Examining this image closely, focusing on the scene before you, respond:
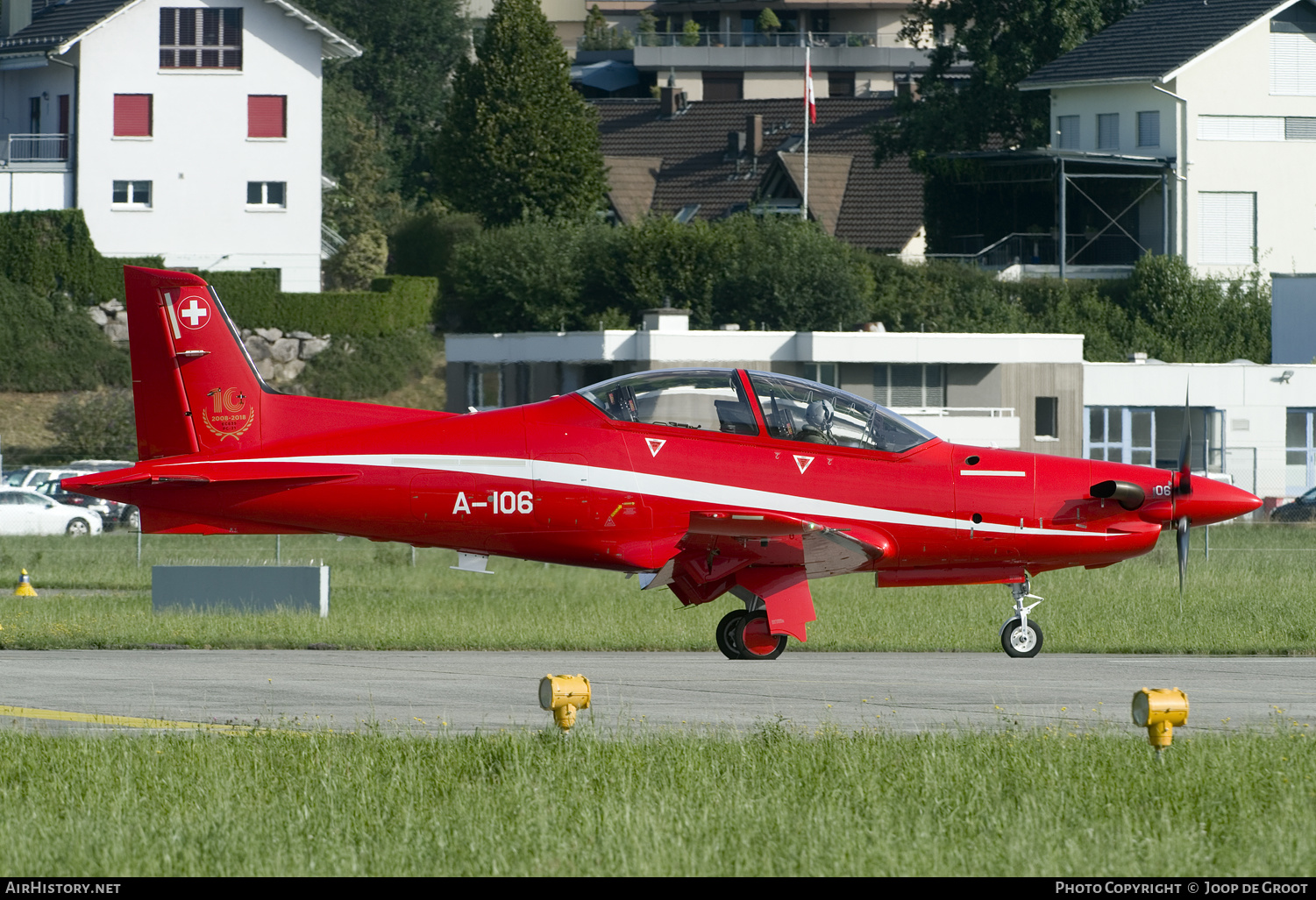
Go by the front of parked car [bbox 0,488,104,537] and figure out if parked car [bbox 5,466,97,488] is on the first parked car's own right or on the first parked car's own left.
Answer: on the first parked car's own left

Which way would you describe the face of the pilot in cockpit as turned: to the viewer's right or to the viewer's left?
to the viewer's right

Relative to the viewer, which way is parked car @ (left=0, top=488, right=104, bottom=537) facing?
to the viewer's right

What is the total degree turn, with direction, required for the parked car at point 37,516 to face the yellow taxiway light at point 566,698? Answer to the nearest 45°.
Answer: approximately 90° to its right

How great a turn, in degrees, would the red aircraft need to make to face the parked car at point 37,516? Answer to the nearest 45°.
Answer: approximately 135° to its left

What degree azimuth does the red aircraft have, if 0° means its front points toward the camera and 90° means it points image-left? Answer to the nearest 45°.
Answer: approximately 270°

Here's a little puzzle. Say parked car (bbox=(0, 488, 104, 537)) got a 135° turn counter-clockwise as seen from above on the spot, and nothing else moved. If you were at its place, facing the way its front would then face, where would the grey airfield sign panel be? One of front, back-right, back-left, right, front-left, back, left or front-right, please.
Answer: back-left

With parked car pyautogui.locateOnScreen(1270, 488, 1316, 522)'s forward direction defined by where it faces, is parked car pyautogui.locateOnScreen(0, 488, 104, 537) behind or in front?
in front

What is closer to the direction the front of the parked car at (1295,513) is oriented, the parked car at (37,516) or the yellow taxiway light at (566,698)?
the parked car

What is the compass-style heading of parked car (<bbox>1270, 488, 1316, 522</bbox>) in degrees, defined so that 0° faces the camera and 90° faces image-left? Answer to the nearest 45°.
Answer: approximately 90°
